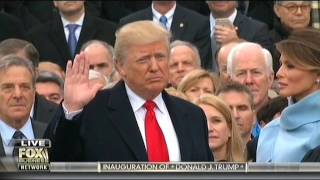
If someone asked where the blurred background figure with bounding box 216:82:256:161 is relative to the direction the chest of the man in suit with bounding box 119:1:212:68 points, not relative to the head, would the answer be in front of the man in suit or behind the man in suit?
in front

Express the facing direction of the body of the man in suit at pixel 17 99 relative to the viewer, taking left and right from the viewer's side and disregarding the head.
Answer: facing the viewer

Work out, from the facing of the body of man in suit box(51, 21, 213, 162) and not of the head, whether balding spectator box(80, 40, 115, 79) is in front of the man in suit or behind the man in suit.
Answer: behind

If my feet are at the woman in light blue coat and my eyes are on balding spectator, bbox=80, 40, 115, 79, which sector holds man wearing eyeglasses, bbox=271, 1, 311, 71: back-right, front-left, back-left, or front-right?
front-right

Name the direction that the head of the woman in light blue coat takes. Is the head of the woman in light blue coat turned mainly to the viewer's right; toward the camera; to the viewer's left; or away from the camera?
to the viewer's left

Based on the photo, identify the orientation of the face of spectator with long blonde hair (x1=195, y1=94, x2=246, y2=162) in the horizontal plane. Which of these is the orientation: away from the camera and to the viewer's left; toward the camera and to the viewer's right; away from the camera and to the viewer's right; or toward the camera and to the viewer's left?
toward the camera and to the viewer's left

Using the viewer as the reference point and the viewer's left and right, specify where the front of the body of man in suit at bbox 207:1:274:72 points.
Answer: facing the viewer and to the left of the viewer

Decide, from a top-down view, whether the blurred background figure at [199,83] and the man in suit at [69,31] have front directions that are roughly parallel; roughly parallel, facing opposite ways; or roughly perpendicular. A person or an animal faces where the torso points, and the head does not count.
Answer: roughly parallel

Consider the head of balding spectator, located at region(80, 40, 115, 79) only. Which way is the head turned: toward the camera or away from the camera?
toward the camera

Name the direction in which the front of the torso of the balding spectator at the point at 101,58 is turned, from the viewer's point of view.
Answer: toward the camera

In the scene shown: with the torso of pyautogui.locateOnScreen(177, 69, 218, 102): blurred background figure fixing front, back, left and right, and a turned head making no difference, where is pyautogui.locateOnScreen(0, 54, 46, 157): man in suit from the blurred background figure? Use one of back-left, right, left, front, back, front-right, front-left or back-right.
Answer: front-right
